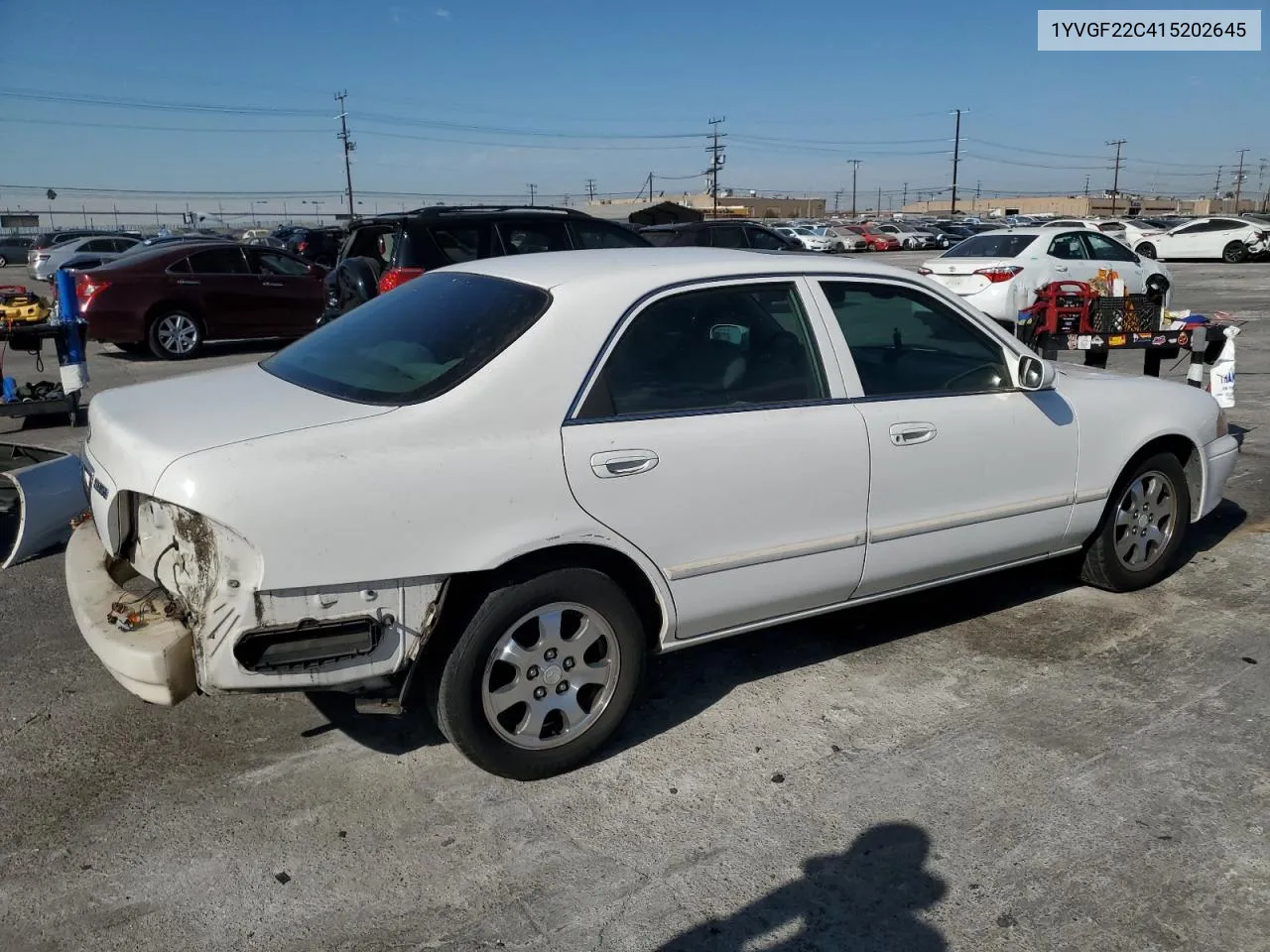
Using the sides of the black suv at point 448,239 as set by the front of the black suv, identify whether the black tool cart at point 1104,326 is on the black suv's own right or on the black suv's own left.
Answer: on the black suv's own right

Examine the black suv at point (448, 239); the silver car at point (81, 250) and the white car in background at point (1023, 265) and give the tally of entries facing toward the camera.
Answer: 0

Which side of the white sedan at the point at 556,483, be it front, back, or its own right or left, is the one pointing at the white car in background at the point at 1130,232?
front

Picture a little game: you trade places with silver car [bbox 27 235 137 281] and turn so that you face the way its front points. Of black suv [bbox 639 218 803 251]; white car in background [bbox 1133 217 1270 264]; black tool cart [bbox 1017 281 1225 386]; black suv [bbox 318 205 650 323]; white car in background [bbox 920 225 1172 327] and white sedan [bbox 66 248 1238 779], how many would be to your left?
0

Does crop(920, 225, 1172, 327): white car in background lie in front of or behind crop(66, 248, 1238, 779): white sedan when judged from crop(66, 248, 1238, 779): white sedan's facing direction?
in front

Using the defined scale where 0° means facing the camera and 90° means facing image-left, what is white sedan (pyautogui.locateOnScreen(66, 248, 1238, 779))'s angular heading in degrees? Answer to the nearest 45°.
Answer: approximately 225°

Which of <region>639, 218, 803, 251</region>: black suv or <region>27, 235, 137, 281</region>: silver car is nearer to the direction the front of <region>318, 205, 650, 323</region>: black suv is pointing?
the black suv

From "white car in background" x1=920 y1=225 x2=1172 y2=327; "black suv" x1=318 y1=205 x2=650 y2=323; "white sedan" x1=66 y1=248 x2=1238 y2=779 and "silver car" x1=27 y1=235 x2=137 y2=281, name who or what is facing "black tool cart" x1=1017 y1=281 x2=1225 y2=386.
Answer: the white sedan

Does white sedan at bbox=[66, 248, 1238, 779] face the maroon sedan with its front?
no

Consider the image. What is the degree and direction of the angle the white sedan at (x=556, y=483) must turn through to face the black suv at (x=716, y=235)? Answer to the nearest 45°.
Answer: approximately 45° to its left

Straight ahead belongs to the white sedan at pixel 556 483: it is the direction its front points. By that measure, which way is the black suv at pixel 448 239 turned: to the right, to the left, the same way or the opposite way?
the same way

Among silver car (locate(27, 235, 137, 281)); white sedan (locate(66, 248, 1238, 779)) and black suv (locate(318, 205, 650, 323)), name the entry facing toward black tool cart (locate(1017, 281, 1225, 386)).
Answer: the white sedan

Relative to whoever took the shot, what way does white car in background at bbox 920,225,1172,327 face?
facing away from the viewer and to the right of the viewer

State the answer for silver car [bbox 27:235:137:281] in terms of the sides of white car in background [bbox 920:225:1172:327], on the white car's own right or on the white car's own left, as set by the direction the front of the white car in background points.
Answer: on the white car's own left

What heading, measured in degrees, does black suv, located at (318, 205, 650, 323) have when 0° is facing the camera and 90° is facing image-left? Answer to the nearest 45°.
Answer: approximately 225°

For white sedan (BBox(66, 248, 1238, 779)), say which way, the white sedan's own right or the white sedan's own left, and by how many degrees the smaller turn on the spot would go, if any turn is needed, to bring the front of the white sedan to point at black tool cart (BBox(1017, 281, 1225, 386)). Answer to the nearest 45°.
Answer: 0° — it already faces it
